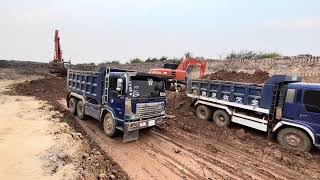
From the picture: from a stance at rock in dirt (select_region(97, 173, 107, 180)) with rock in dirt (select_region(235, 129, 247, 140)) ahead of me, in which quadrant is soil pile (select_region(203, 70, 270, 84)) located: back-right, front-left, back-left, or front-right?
front-left

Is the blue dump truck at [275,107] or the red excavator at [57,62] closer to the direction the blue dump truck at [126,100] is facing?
the blue dump truck

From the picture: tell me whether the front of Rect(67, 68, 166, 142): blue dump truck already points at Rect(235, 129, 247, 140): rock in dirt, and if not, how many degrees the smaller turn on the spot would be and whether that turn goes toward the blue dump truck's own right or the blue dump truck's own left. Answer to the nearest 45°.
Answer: approximately 45° to the blue dump truck's own left

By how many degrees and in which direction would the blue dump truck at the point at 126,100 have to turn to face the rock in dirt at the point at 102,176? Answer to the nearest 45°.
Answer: approximately 45° to its right

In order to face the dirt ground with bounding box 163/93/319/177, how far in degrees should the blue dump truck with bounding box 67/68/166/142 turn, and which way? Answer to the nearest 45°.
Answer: approximately 45° to its left

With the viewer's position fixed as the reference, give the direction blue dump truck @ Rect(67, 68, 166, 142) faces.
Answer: facing the viewer and to the right of the viewer

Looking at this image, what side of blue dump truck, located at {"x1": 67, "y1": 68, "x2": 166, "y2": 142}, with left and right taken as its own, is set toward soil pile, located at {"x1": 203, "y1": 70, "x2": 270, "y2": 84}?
left

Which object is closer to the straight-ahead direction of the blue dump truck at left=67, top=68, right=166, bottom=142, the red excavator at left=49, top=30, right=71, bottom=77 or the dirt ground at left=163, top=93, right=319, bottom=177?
the dirt ground

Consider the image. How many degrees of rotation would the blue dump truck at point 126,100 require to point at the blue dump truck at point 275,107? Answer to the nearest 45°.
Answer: approximately 45° to its left

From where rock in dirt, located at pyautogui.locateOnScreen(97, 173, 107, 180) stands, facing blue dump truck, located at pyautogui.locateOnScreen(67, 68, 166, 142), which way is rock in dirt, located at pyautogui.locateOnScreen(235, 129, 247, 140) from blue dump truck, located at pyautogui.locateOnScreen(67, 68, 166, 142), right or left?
right
